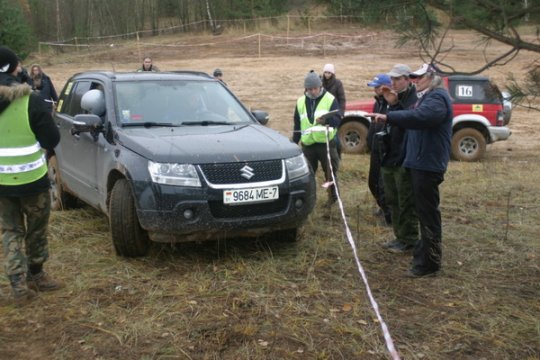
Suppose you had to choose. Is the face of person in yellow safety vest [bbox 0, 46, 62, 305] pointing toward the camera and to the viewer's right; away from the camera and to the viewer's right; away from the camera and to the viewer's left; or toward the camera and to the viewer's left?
away from the camera and to the viewer's right

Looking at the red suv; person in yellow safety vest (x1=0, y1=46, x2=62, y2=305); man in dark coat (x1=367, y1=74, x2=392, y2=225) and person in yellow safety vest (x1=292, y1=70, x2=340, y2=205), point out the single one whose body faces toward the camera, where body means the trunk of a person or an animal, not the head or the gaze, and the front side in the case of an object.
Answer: person in yellow safety vest (x1=292, y1=70, x2=340, y2=205)

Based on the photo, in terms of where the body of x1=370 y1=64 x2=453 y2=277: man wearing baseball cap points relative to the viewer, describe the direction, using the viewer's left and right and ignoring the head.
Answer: facing to the left of the viewer

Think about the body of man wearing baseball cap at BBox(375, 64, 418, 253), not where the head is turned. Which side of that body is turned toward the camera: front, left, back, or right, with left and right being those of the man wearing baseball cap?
left

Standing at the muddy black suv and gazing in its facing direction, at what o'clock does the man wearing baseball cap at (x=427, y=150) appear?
The man wearing baseball cap is roughly at 11 o'clock from the muddy black suv.

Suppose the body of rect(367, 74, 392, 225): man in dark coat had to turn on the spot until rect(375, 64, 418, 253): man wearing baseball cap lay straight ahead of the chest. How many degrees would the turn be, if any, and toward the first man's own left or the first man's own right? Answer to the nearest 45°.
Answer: approximately 90° to the first man's own left

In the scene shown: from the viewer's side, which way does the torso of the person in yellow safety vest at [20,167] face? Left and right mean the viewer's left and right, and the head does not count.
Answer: facing away from the viewer and to the right of the viewer

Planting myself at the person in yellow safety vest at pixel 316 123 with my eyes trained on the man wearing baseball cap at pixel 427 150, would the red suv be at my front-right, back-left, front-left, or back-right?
back-left

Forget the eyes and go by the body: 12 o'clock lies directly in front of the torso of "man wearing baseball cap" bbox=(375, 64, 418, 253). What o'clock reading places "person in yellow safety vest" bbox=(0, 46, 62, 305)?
The person in yellow safety vest is roughly at 11 o'clock from the man wearing baseball cap.

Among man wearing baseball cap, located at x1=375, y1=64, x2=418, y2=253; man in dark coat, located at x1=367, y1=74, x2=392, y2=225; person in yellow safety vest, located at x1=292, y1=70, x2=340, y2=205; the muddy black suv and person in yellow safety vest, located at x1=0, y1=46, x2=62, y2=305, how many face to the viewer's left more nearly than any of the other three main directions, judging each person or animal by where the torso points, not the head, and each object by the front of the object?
2

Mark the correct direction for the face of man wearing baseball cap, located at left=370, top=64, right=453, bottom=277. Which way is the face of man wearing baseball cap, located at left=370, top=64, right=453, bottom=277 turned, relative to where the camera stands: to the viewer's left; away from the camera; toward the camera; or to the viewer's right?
to the viewer's left

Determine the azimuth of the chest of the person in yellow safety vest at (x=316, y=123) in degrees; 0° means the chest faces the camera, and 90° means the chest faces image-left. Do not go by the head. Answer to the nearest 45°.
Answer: approximately 0°
